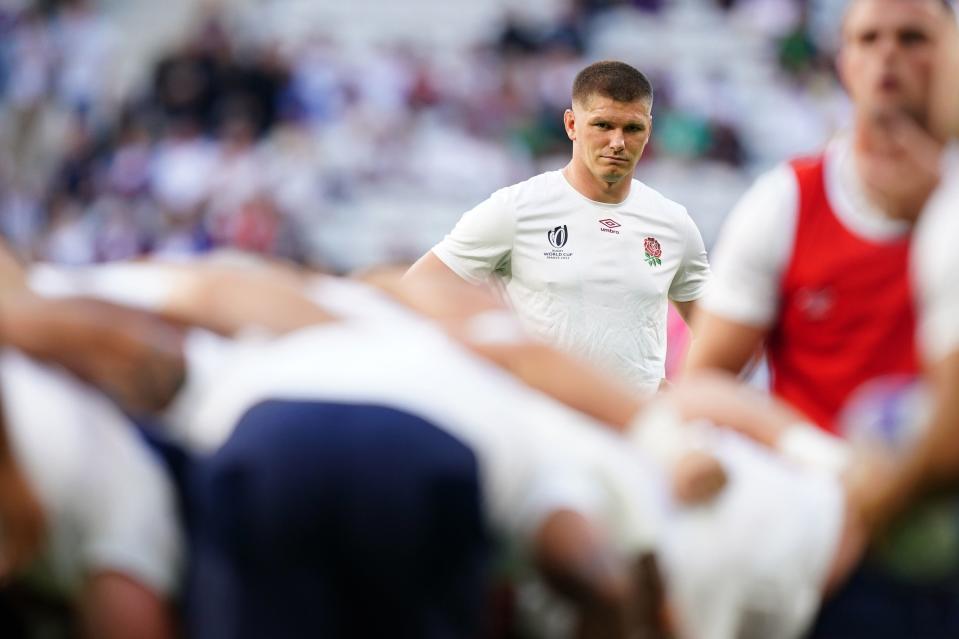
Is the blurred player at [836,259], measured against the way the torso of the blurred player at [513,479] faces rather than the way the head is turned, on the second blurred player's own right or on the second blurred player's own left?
on the second blurred player's own left

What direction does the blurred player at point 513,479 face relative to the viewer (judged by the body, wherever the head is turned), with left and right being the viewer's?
facing to the right of the viewer

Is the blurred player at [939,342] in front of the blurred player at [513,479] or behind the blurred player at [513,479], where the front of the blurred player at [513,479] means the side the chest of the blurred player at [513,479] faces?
in front

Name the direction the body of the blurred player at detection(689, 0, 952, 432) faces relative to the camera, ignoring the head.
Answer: toward the camera

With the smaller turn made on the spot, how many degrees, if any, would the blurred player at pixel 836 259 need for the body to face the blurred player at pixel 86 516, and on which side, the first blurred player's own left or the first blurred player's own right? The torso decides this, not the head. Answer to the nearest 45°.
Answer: approximately 45° to the first blurred player's own right

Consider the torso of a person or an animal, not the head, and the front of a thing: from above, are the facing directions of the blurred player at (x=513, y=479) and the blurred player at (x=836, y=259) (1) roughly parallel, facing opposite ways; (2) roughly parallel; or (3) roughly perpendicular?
roughly perpendicular

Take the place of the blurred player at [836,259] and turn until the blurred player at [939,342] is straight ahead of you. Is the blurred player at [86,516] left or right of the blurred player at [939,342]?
right
